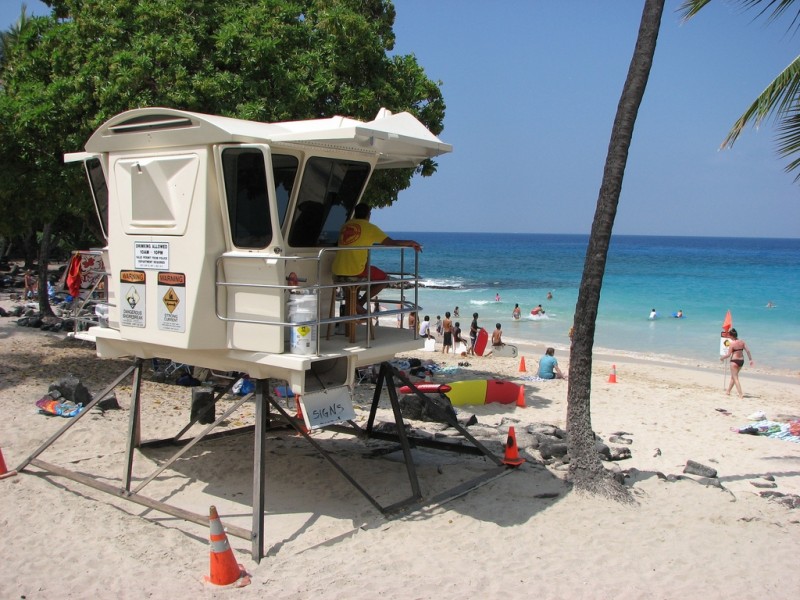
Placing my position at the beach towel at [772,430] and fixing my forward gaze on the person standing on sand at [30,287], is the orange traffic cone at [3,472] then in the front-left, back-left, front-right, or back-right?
front-left

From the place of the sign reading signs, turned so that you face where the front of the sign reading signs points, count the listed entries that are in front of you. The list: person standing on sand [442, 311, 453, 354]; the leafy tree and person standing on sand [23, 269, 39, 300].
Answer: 0

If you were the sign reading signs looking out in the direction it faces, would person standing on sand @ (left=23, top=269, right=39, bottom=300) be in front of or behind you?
behind

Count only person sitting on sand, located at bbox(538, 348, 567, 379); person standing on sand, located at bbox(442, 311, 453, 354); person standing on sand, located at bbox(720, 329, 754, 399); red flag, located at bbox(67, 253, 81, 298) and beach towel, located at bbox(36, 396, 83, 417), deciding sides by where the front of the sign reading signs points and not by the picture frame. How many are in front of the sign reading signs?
0

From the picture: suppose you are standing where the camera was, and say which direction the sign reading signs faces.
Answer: facing the viewer

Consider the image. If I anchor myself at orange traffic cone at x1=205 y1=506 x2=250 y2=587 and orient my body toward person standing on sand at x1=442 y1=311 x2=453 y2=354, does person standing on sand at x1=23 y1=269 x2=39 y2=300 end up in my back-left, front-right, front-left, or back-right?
front-left

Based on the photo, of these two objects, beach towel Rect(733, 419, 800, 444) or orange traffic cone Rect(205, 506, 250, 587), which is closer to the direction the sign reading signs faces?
the orange traffic cone

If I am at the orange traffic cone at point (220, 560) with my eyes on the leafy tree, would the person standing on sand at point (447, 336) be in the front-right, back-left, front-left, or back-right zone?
front-right

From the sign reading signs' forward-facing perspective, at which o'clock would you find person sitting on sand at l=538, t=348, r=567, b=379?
The person sitting on sand is roughly at 7 o'clock from the sign reading signs.

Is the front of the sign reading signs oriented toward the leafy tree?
no

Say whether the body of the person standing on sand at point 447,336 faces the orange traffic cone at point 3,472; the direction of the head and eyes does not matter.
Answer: no
